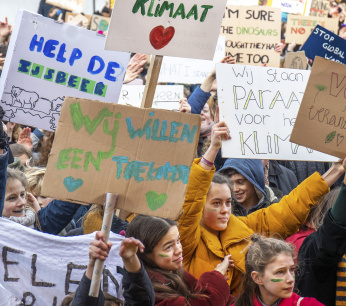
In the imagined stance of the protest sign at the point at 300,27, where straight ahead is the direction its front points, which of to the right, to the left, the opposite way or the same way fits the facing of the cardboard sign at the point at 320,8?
the same way

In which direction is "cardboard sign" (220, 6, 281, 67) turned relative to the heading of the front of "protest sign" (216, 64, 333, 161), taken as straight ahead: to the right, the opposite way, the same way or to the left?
the same way

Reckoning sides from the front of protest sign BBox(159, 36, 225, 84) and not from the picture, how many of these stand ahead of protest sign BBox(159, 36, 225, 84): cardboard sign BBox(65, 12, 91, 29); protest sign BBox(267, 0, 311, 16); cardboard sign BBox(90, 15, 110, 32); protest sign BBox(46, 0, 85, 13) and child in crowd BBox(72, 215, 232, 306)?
1

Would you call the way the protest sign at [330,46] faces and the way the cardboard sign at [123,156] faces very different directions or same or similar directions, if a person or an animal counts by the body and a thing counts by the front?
same or similar directions

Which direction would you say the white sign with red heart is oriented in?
toward the camera

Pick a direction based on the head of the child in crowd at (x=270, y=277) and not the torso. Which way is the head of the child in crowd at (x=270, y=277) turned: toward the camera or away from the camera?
toward the camera

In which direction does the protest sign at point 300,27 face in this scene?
toward the camera

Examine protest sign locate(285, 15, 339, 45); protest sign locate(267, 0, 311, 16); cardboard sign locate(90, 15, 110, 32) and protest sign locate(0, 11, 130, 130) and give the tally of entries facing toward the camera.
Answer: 4

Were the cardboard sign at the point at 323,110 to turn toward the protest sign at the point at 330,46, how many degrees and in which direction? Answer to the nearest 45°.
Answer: approximately 180°

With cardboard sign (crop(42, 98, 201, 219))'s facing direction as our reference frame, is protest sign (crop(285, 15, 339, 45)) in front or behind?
behind

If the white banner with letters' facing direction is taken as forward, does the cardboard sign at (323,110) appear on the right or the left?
on its left

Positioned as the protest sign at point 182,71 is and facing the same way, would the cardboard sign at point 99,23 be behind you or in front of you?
behind

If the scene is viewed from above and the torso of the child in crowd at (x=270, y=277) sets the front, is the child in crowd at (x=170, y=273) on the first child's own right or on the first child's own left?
on the first child's own right

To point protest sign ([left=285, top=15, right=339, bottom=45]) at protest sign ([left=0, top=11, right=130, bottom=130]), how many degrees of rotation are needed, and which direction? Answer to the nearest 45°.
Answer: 0° — it already faces it

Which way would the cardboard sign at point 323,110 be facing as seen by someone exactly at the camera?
facing the viewer

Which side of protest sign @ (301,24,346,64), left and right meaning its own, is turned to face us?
front
